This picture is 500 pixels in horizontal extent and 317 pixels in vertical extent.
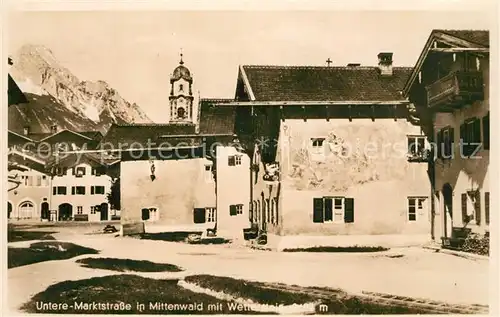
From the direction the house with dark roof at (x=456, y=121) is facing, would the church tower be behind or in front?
in front

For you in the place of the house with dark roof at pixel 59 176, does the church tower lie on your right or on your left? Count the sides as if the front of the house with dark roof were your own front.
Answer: on your left

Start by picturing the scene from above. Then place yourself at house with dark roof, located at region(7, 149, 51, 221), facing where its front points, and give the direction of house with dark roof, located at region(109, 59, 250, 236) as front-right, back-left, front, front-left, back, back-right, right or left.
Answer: left

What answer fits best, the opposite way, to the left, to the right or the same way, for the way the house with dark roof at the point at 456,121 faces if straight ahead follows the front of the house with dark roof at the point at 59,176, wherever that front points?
to the right

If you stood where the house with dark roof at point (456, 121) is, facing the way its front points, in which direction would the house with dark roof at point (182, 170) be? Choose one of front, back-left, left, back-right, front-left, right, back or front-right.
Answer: front-right

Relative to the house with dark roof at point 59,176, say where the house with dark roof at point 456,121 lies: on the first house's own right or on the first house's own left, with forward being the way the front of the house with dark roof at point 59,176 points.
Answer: on the first house's own left
